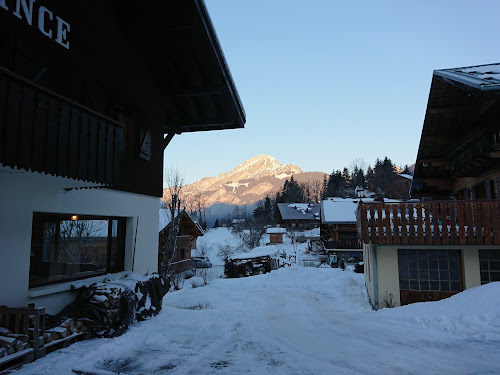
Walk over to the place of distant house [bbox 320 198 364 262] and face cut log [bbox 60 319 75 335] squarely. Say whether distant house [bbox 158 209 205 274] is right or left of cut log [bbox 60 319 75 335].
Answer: right

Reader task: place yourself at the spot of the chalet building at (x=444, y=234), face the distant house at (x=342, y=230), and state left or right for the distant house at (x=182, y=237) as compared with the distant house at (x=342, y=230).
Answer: left

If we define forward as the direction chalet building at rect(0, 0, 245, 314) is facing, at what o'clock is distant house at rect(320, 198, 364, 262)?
The distant house is roughly at 9 o'clock from the chalet building.

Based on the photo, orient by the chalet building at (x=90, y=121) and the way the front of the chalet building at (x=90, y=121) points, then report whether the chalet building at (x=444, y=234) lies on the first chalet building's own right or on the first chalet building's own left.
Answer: on the first chalet building's own left

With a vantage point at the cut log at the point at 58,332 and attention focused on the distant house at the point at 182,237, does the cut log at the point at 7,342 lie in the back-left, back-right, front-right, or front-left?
back-left

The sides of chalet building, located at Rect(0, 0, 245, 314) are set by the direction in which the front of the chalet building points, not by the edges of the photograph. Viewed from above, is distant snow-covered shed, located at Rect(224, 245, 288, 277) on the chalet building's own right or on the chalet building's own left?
on the chalet building's own left

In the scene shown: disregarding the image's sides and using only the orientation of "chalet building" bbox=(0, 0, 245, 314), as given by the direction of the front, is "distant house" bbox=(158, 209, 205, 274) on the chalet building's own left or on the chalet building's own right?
on the chalet building's own left

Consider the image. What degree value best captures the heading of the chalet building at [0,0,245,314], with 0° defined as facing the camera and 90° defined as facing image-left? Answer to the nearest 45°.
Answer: approximately 315°
